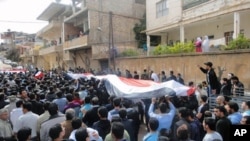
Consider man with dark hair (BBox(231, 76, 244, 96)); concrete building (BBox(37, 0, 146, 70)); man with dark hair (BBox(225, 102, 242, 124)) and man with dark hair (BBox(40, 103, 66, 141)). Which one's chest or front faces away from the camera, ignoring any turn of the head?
man with dark hair (BBox(40, 103, 66, 141))

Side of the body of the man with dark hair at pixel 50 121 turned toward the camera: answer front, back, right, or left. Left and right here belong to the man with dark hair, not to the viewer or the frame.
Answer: back

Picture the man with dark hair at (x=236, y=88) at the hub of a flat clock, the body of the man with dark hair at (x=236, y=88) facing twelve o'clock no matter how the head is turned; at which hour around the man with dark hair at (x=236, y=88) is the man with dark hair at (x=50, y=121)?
the man with dark hair at (x=50, y=121) is roughly at 10 o'clock from the man with dark hair at (x=236, y=88).

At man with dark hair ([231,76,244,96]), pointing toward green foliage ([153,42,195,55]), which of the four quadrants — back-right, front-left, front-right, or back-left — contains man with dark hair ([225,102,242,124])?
back-left

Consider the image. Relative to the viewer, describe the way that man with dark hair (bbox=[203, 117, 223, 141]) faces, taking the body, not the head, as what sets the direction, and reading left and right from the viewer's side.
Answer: facing away from the viewer and to the left of the viewer

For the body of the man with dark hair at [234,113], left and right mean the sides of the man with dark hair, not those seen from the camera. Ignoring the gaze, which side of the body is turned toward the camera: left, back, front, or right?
left

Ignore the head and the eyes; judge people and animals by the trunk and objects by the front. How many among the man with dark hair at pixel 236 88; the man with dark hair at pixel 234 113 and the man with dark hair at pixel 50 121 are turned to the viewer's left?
2

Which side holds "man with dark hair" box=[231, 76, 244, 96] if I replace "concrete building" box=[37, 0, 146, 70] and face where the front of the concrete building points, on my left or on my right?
on my left

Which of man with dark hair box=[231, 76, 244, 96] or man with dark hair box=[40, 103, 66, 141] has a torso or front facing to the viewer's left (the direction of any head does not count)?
man with dark hair box=[231, 76, 244, 96]

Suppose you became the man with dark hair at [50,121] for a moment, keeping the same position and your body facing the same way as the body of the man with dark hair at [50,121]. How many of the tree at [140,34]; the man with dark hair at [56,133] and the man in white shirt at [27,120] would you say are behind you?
1

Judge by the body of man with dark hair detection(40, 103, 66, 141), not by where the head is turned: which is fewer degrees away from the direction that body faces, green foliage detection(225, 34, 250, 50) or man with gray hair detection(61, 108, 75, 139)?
the green foliage

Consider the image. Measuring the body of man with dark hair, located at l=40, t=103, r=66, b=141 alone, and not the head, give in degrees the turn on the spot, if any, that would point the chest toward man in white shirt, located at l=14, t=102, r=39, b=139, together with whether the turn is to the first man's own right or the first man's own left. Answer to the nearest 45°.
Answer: approximately 45° to the first man's own left
